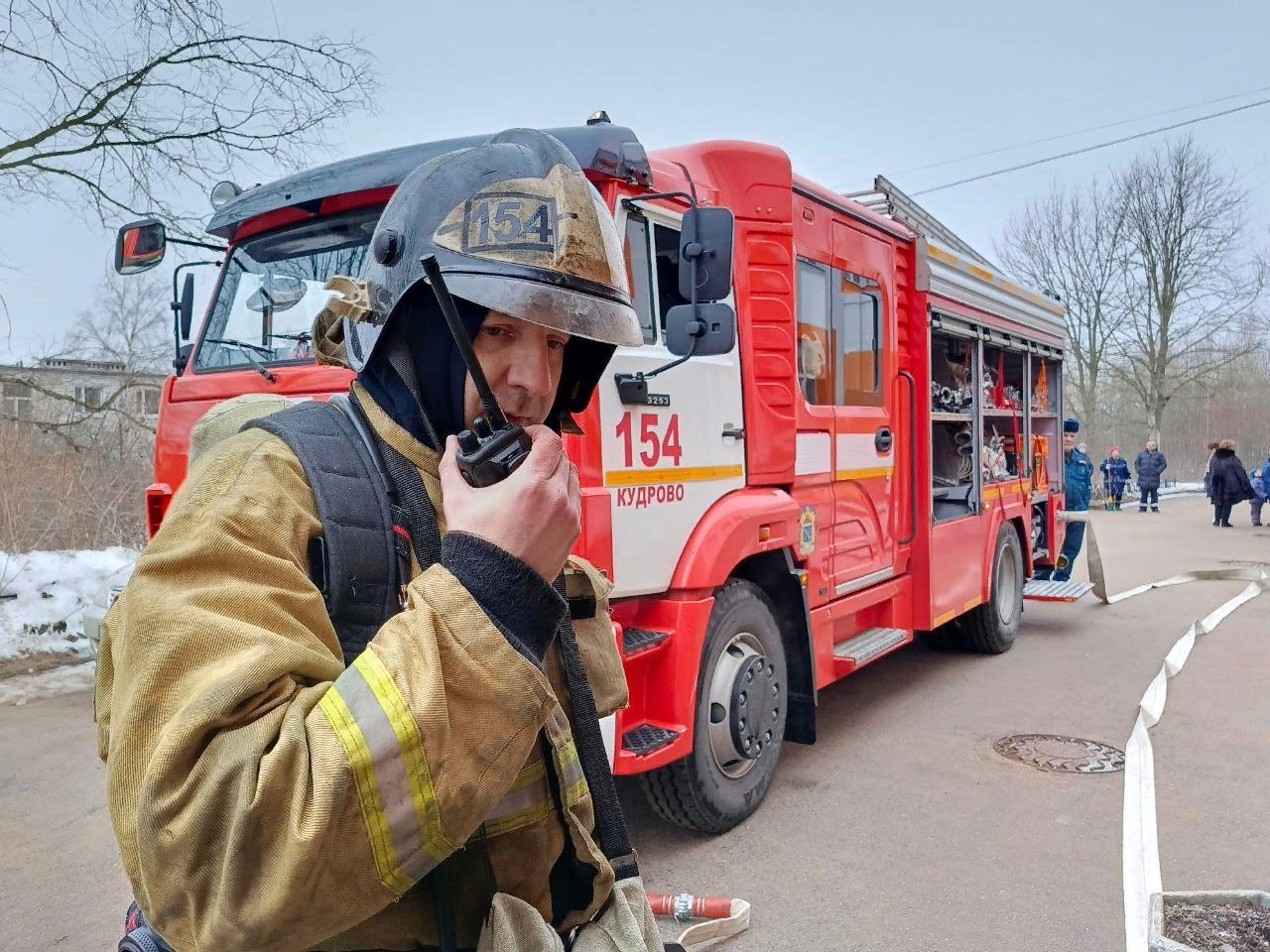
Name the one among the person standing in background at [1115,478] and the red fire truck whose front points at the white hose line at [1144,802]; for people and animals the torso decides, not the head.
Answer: the person standing in background

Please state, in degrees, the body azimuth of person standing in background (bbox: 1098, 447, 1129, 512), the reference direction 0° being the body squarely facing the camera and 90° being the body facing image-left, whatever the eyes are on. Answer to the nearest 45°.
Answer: approximately 0°

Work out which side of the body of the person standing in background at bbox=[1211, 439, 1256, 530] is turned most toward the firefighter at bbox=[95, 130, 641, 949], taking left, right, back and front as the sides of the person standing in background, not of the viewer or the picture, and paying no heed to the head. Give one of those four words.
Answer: back

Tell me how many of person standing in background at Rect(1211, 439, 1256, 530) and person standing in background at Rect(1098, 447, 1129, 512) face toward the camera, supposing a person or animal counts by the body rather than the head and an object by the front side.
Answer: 1

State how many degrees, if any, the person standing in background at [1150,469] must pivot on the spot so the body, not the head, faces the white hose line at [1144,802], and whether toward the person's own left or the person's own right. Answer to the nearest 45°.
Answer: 0° — they already face it

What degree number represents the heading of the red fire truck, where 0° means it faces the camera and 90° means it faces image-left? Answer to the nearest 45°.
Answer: approximately 45°

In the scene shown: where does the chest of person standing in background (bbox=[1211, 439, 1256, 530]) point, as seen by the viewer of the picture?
away from the camera

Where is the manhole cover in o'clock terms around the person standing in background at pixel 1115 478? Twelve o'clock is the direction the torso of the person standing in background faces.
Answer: The manhole cover is roughly at 12 o'clock from the person standing in background.

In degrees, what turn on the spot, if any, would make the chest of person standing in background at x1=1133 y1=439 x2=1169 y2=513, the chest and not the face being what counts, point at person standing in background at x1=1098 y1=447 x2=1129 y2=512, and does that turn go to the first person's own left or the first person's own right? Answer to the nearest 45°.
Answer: approximately 135° to the first person's own right
